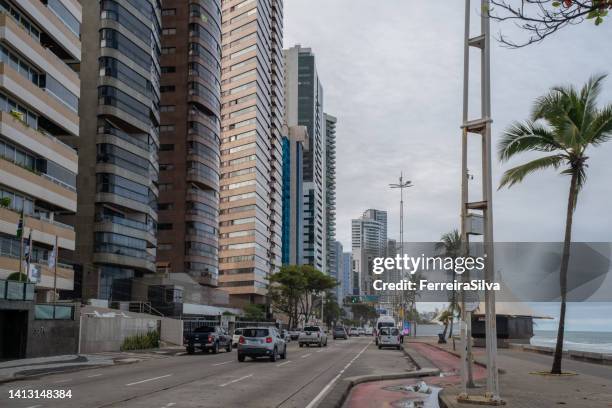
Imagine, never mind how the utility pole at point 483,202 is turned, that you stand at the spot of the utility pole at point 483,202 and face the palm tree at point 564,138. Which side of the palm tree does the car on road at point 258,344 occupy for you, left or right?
left

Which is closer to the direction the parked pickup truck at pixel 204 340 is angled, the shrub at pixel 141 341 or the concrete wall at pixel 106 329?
the shrub

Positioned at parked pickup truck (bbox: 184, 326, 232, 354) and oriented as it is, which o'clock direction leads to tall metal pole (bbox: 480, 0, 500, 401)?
The tall metal pole is roughly at 4 o'clock from the parked pickup truck.

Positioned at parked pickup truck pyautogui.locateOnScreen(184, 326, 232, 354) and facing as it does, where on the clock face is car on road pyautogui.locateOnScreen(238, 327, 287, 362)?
The car on road is roughly at 4 o'clock from the parked pickup truck.

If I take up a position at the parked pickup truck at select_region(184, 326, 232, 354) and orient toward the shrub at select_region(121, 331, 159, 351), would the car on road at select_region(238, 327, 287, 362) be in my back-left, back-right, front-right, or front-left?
back-left

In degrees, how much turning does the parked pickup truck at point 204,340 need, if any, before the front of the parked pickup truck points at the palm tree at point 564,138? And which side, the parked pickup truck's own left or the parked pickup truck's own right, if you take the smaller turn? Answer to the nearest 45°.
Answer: approximately 90° to the parked pickup truck's own right

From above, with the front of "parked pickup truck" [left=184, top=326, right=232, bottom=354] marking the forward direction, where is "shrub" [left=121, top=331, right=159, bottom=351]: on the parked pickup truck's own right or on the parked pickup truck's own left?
on the parked pickup truck's own left

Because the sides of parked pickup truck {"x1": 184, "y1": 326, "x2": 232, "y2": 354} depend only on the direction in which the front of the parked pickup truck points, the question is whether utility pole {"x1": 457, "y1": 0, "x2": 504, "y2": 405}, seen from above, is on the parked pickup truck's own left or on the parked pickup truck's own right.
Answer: on the parked pickup truck's own right

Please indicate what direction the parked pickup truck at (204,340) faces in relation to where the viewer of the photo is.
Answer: facing away from the viewer and to the right of the viewer
